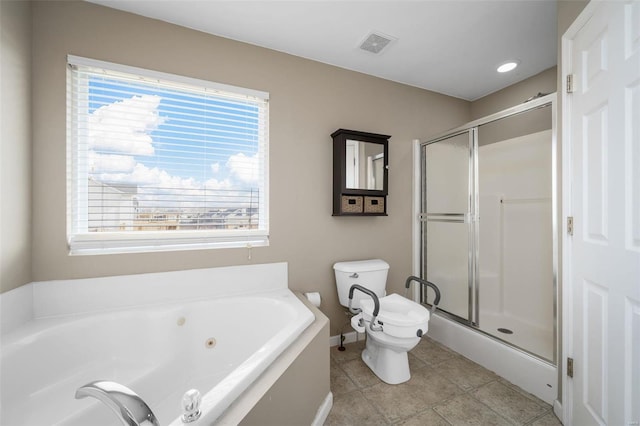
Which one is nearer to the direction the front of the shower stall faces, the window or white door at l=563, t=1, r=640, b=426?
the window

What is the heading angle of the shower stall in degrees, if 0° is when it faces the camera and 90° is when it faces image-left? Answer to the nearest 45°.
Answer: approximately 45°

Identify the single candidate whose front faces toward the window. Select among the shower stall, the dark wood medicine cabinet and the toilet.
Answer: the shower stall

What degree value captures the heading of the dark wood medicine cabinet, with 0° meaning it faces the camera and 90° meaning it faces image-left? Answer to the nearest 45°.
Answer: approximately 315°

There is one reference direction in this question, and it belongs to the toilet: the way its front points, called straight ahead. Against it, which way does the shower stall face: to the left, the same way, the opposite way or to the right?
to the right

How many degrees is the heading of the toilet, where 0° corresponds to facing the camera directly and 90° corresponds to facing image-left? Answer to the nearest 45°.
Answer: approximately 315°

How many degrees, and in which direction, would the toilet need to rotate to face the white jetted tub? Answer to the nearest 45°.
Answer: approximately 90° to its right

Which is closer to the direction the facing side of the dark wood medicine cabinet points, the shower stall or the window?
the shower stall

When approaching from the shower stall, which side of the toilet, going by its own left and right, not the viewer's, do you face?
left
